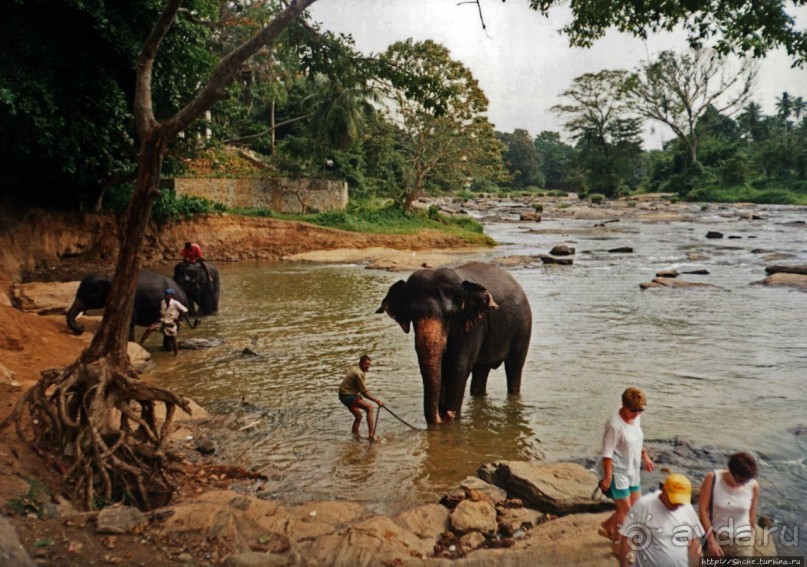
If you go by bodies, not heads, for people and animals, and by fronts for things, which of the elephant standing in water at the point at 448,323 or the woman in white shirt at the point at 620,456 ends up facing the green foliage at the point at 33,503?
the elephant standing in water

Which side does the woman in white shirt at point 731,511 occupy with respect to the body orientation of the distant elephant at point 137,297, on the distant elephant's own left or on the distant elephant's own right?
on the distant elephant's own left

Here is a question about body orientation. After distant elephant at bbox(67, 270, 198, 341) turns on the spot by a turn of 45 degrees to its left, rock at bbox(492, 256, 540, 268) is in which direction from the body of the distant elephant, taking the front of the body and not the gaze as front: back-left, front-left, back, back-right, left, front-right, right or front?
back

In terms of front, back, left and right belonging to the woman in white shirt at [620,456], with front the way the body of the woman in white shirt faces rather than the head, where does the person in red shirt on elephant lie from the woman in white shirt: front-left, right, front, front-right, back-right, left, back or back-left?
back

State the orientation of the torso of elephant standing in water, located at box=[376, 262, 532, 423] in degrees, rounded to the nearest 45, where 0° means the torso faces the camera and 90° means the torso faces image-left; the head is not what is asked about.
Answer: approximately 45°

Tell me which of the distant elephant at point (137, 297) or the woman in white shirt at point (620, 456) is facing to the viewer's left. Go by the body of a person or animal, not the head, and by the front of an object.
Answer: the distant elephant

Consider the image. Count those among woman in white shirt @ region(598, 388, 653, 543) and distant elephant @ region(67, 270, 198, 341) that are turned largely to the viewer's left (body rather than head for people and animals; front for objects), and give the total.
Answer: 1

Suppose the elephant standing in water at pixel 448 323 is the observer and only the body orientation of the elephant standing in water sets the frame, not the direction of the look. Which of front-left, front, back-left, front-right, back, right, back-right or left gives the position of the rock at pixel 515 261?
back-right

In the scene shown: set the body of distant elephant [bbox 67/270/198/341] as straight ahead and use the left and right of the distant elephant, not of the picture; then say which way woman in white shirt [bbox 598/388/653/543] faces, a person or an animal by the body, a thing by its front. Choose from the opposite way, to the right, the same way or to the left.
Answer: to the left

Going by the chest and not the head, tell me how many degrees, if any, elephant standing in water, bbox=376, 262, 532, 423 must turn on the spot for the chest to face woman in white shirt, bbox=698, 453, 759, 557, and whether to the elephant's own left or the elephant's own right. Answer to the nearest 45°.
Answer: approximately 90° to the elephant's own left

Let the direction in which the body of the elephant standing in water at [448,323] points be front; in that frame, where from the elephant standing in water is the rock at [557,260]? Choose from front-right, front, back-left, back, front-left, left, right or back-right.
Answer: back-right

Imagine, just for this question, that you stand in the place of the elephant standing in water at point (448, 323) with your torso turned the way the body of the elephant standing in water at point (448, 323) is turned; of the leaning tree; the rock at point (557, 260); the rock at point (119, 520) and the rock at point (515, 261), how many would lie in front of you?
2

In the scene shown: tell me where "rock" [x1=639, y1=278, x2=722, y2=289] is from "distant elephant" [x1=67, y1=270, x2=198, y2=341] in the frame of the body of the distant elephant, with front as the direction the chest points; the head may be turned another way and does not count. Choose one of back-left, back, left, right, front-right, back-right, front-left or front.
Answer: back

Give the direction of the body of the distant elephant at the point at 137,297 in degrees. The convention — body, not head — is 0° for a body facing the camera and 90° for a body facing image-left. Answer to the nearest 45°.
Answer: approximately 90°

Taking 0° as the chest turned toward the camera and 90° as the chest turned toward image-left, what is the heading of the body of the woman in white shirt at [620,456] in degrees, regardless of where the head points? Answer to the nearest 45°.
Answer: approximately 315°
